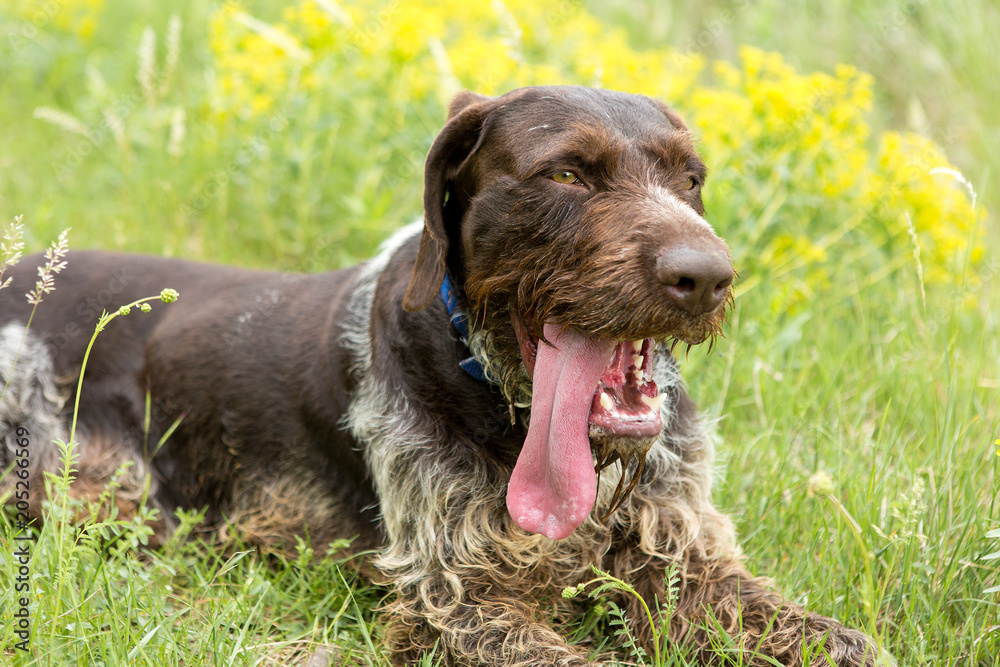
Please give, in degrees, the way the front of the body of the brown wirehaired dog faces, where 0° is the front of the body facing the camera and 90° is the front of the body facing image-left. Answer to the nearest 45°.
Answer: approximately 315°
